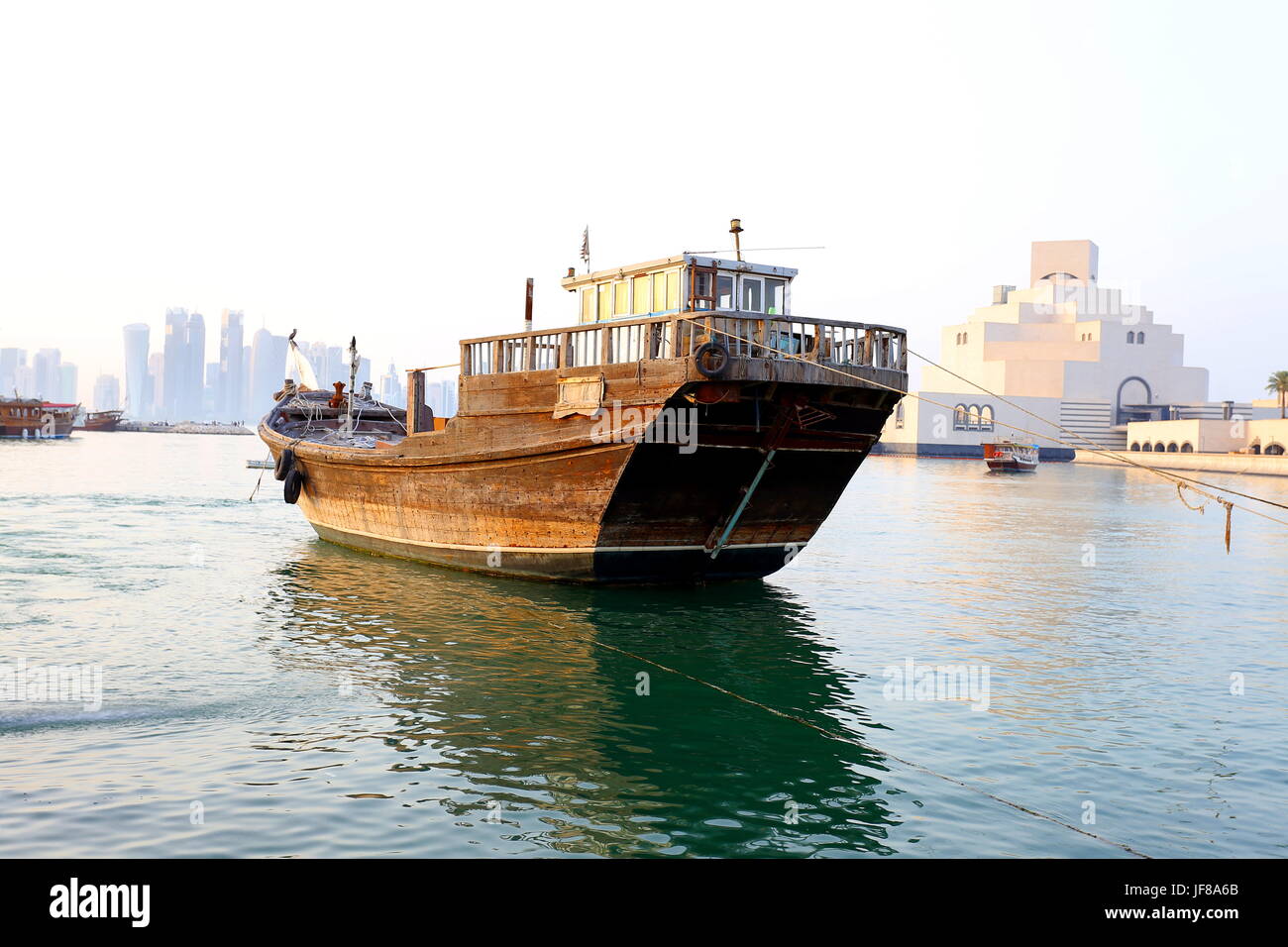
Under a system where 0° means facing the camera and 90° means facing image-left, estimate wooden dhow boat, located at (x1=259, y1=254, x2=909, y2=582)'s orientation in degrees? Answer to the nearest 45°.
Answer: approximately 135°

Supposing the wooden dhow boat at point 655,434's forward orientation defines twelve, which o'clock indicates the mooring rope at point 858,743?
The mooring rope is roughly at 7 o'clock from the wooden dhow boat.
